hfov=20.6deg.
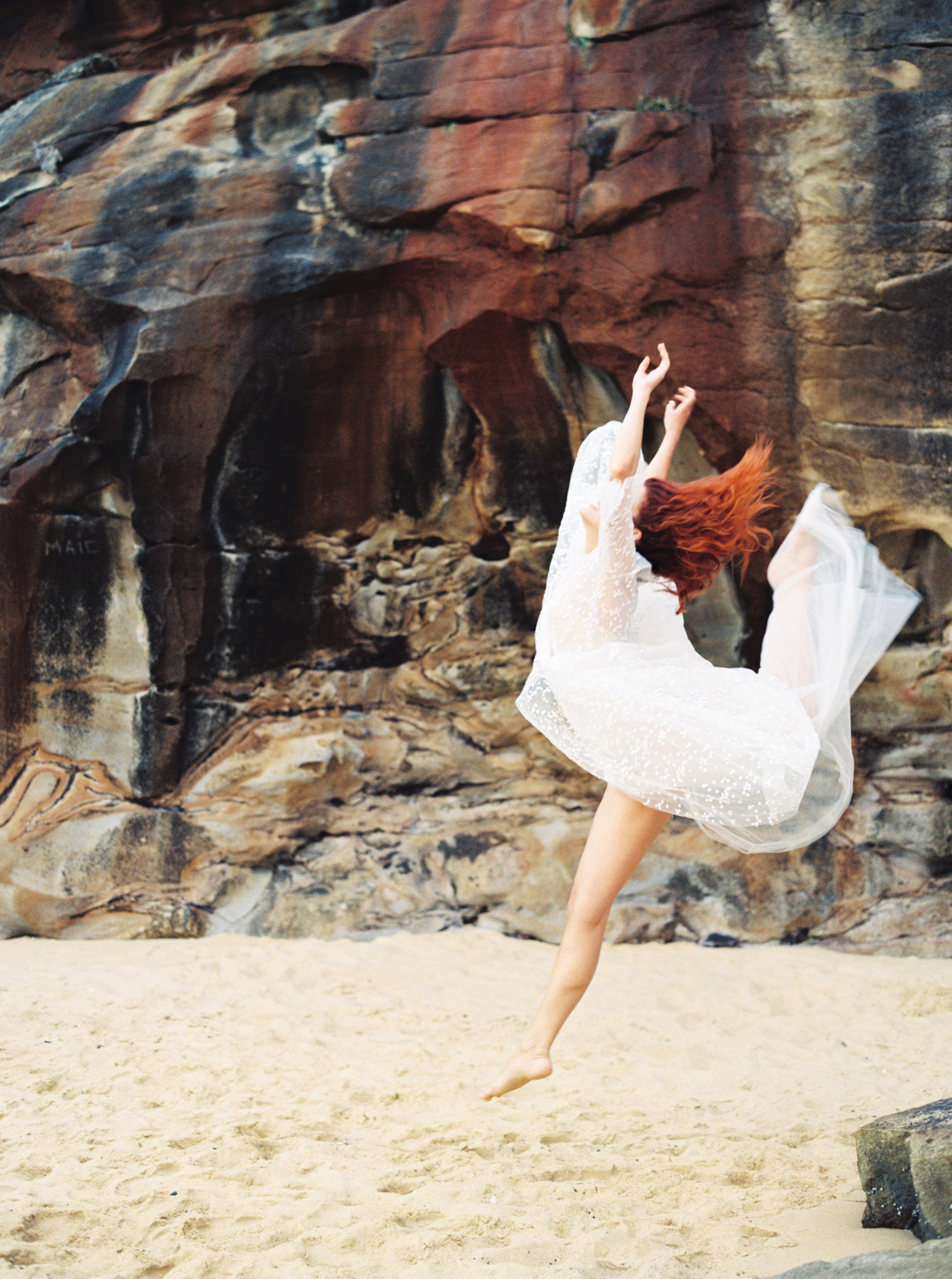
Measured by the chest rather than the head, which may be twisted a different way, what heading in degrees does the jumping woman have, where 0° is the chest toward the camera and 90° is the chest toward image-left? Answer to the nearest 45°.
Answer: approximately 90°

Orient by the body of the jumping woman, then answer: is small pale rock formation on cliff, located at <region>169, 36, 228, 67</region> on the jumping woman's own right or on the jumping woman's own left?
on the jumping woman's own right

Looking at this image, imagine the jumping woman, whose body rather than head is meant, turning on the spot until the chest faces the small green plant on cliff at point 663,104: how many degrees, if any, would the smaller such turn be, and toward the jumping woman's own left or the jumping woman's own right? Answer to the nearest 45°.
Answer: approximately 90° to the jumping woman's own right

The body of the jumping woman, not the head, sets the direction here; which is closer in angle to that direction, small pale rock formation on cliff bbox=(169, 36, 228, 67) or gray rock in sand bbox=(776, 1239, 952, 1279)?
the small pale rock formation on cliff
